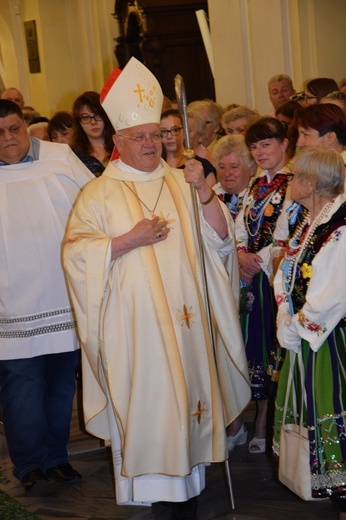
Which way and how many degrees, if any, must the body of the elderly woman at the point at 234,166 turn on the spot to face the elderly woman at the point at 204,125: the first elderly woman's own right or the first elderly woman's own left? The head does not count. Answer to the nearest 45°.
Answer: approximately 135° to the first elderly woman's own right

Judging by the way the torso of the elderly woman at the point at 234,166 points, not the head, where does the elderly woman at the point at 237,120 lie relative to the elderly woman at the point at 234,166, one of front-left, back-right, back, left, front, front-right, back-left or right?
back-right

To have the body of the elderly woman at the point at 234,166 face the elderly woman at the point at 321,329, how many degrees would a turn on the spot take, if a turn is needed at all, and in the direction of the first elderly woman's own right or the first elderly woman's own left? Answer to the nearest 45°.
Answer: approximately 45° to the first elderly woman's own left

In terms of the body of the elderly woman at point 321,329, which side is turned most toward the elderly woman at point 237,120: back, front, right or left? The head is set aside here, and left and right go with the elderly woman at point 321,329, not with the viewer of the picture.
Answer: right

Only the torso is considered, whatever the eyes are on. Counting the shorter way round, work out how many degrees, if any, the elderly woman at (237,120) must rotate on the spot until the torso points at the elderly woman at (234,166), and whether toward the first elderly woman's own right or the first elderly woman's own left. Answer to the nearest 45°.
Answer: approximately 45° to the first elderly woman's own left

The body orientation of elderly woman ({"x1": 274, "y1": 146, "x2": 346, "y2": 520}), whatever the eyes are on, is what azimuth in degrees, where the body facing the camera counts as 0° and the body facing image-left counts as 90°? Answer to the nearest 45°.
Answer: approximately 90°
